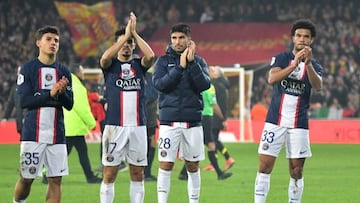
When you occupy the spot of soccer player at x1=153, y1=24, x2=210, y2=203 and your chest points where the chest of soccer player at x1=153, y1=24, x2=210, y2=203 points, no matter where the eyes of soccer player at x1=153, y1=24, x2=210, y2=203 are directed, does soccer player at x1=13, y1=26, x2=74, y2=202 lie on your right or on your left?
on your right

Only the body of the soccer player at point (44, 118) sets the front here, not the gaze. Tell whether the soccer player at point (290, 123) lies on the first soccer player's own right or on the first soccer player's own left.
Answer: on the first soccer player's own left

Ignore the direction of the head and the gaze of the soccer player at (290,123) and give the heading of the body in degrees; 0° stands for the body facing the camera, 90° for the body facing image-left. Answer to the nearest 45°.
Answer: approximately 0°

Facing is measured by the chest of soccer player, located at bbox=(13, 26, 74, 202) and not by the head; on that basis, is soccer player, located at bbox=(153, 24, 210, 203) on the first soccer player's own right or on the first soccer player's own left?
on the first soccer player's own left

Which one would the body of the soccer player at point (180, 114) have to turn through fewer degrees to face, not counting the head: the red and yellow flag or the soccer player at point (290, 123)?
the soccer player

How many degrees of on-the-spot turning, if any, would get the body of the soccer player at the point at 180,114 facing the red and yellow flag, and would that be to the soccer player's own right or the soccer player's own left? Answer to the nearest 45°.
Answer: approximately 180°

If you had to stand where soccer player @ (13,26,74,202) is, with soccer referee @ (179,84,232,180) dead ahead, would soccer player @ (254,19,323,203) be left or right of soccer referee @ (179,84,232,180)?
right

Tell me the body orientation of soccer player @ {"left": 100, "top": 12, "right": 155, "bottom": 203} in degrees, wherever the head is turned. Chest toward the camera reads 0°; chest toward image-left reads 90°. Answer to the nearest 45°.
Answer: approximately 0°
